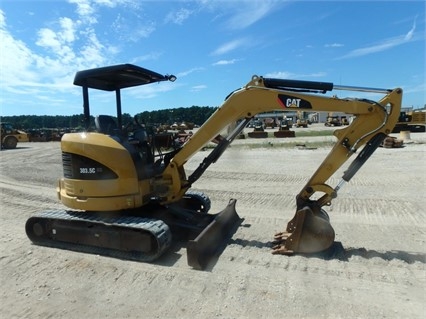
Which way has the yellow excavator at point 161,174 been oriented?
to the viewer's right

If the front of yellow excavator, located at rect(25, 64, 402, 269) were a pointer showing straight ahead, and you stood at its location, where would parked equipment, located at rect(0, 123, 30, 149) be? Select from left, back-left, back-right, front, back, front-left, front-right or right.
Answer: back-left
